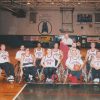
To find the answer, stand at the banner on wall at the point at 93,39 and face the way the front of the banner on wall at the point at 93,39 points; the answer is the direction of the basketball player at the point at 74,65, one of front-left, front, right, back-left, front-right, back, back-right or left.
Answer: front

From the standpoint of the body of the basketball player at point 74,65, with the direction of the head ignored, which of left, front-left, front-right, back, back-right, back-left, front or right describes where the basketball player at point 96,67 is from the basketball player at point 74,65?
left

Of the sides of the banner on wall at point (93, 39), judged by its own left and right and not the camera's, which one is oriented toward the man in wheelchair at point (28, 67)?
front

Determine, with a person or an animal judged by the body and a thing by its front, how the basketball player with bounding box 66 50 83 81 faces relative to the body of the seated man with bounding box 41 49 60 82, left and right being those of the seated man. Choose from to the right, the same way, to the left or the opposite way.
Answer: the same way

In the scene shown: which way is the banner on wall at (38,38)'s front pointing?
toward the camera

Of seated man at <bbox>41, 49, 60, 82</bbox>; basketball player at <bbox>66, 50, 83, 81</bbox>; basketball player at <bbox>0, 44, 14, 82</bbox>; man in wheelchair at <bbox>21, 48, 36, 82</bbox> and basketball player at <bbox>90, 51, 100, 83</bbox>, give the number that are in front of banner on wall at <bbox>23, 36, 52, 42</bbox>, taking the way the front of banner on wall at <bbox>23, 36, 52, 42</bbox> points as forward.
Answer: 5

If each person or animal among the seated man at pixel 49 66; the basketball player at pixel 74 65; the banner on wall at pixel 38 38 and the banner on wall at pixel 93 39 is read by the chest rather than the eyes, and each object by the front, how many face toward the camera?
4

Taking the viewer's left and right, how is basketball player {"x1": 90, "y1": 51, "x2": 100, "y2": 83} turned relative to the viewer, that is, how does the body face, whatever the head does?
facing the viewer

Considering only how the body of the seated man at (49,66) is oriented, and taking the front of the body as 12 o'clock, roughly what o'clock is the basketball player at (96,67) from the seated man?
The basketball player is roughly at 9 o'clock from the seated man.

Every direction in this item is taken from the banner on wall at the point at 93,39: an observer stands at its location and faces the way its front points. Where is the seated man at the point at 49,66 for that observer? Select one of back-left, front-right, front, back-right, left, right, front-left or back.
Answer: front

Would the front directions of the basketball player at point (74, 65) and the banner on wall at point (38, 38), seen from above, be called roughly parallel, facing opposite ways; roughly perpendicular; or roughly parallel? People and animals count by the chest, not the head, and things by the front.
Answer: roughly parallel

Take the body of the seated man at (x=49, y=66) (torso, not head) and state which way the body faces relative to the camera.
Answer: toward the camera

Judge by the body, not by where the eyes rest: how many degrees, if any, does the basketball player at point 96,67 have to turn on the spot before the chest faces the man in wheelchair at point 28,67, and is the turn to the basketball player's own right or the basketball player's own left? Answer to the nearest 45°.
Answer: approximately 90° to the basketball player's own right

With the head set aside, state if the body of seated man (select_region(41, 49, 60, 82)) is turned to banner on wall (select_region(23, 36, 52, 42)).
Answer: no

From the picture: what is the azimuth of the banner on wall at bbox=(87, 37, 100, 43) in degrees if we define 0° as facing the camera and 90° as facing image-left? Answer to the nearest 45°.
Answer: approximately 0°
